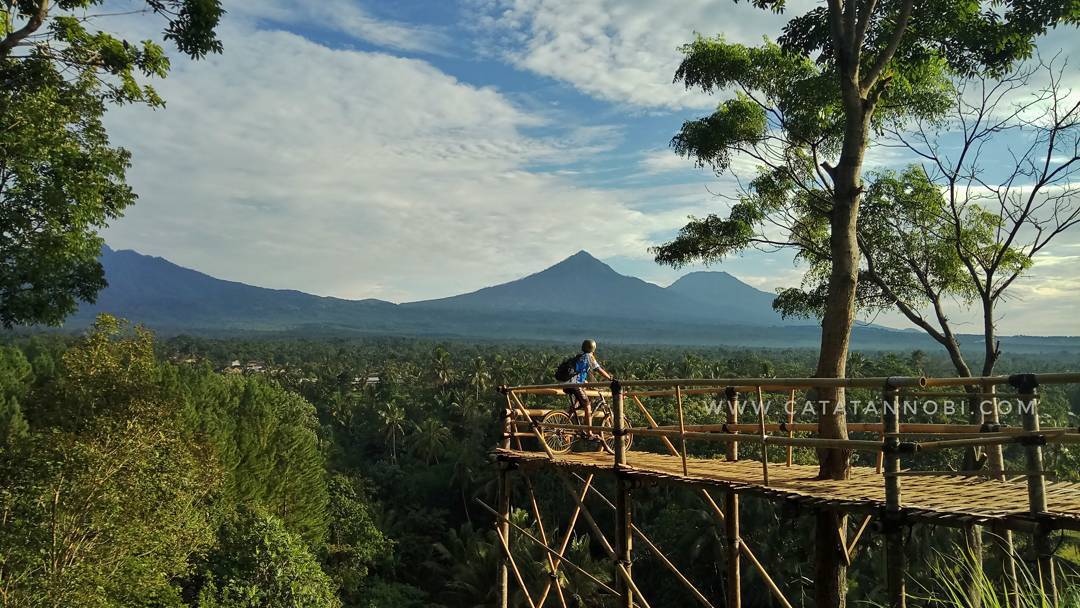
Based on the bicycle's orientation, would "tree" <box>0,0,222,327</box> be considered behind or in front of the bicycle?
behind

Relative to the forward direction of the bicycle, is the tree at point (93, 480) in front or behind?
behind

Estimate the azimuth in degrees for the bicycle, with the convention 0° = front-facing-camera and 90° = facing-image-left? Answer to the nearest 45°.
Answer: approximately 270°
